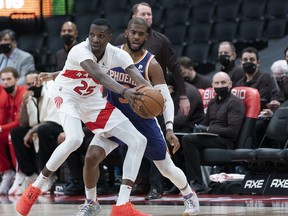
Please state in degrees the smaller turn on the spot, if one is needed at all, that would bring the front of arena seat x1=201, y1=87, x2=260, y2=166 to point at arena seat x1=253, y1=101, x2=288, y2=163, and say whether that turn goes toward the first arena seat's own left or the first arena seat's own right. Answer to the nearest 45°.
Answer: approximately 90° to the first arena seat's own left

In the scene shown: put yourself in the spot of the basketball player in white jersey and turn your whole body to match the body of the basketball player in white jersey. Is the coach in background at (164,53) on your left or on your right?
on your left

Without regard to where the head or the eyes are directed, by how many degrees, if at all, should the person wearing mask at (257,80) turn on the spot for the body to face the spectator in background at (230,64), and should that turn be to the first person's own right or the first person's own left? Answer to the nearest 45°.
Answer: approximately 90° to the first person's own right

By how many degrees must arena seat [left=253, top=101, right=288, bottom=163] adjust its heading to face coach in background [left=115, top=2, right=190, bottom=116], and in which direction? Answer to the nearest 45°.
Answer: approximately 45° to its right
